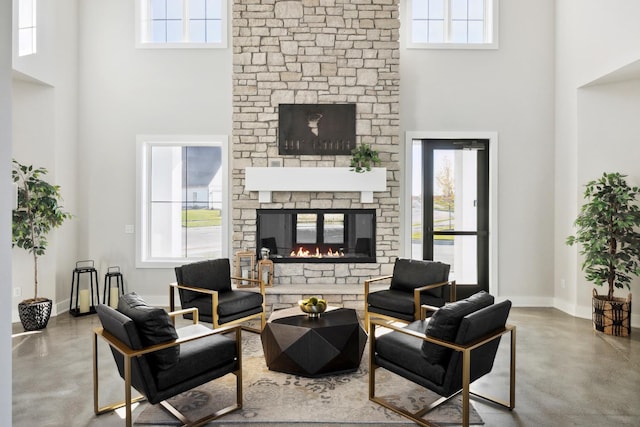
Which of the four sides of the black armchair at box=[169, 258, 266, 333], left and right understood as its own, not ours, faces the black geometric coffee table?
front

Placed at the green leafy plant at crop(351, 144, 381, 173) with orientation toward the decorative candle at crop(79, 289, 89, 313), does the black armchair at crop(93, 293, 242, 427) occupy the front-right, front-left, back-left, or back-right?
front-left

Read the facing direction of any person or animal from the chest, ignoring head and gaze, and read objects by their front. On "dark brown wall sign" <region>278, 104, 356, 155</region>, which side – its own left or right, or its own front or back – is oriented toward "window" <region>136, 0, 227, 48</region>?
right

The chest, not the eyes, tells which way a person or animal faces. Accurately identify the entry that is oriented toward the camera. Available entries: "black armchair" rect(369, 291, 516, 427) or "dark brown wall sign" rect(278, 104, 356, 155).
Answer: the dark brown wall sign

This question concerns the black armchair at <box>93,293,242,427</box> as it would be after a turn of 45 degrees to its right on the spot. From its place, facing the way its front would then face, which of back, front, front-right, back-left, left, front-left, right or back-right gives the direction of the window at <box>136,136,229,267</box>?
left

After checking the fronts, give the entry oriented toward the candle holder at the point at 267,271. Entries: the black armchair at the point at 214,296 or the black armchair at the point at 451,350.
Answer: the black armchair at the point at 451,350

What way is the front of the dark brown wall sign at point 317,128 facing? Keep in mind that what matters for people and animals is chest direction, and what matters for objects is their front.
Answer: toward the camera

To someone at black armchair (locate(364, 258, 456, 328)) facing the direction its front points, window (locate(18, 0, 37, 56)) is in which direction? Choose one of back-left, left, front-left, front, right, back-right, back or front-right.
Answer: front-right

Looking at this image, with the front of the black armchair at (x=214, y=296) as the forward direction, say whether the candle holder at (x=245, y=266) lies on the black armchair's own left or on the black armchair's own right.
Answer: on the black armchair's own left

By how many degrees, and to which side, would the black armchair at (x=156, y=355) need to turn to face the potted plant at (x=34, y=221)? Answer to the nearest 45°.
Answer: approximately 90° to its left

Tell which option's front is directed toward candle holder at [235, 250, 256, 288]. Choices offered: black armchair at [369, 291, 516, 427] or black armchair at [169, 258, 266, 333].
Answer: black armchair at [369, 291, 516, 427]

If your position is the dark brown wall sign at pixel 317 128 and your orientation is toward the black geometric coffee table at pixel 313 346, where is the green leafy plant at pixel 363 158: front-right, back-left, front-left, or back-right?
front-left

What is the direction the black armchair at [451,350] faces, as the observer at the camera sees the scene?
facing away from the viewer and to the left of the viewer

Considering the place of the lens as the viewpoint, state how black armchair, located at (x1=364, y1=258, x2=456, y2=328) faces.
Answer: facing the viewer and to the left of the viewer

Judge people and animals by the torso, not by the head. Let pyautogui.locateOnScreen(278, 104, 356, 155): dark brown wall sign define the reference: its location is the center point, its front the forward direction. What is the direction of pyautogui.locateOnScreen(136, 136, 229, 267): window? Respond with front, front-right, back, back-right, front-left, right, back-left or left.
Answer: right

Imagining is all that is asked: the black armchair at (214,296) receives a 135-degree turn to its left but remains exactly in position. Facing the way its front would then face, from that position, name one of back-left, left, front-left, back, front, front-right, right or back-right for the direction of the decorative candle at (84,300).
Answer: front-left

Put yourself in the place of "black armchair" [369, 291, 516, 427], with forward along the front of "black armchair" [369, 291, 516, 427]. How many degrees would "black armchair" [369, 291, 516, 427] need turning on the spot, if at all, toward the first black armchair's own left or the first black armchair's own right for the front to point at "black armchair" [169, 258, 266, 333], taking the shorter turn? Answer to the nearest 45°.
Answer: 0° — it already faces it

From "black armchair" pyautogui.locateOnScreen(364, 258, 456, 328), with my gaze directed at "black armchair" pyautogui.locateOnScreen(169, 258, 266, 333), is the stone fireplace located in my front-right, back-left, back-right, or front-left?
front-right

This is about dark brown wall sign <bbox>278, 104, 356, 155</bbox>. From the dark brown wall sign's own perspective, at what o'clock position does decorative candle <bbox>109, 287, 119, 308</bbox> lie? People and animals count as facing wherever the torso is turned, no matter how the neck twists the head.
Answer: The decorative candle is roughly at 3 o'clock from the dark brown wall sign.

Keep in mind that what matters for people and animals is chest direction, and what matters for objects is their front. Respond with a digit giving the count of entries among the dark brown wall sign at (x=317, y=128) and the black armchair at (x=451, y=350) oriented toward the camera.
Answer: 1

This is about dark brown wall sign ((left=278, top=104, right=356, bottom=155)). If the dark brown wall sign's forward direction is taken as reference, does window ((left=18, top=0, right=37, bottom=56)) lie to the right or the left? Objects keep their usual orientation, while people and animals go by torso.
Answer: on its right
